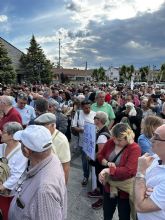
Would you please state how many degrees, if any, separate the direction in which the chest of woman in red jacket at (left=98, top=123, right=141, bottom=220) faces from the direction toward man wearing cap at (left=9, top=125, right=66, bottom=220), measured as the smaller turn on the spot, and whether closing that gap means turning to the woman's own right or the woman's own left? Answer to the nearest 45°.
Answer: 0° — they already face them

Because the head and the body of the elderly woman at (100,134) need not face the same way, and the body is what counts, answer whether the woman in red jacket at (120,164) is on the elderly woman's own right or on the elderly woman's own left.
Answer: on the elderly woman's own left

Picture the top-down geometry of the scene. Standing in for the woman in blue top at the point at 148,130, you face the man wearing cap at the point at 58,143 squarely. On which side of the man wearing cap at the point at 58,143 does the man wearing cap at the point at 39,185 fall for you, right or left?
left

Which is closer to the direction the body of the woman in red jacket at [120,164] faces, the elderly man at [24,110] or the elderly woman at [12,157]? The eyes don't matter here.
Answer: the elderly woman

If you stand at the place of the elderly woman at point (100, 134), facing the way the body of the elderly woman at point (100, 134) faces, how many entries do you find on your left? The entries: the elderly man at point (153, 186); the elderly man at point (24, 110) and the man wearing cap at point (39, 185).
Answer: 2

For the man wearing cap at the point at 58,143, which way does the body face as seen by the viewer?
to the viewer's left

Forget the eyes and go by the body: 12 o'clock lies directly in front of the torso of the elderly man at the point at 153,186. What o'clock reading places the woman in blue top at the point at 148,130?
The woman in blue top is roughly at 3 o'clock from the elderly man.

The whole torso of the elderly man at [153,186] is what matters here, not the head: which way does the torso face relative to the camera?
to the viewer's left

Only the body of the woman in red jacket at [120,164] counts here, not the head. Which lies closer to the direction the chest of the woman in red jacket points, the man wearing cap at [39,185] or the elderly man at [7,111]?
the man wearing cap

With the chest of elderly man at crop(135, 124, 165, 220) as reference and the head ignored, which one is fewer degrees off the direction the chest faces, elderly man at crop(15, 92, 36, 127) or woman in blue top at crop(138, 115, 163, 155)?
the elderly man

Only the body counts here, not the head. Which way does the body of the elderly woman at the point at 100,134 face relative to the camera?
to the viewer's left
